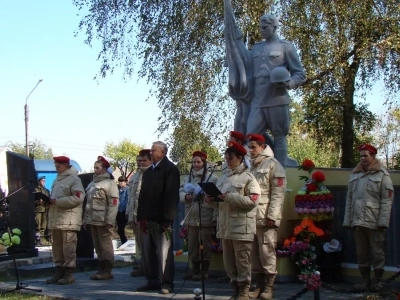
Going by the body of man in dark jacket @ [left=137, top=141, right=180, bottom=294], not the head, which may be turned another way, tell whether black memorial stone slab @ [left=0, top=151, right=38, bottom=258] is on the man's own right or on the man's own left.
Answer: on the man's own right

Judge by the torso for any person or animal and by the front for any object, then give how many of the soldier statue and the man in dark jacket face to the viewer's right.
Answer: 0

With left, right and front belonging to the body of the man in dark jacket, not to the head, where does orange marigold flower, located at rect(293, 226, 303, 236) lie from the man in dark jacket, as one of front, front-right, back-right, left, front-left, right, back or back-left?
back-left

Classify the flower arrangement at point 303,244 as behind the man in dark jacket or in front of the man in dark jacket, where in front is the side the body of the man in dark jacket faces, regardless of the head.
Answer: behind

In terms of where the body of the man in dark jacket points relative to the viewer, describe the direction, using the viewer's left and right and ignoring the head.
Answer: facing the viewer and to the left of the viewer

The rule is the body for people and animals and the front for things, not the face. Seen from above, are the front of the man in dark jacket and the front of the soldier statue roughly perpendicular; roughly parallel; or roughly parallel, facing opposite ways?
roughly parallel
